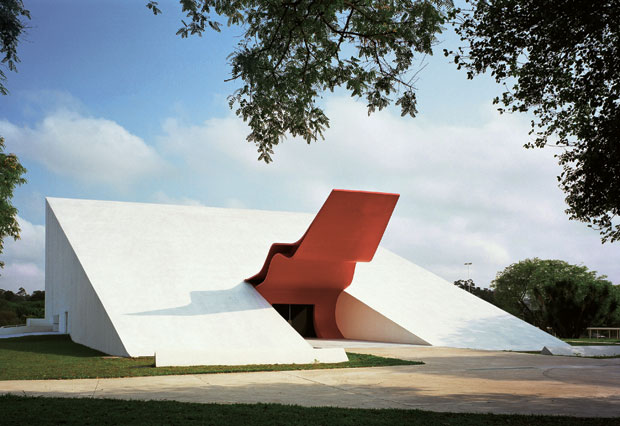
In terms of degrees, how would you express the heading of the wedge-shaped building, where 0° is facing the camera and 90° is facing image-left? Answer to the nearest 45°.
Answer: approximately 315°

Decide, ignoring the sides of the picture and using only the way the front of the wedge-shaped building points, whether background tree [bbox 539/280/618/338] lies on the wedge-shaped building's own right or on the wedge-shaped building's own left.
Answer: on the wedge-shaped building's own left

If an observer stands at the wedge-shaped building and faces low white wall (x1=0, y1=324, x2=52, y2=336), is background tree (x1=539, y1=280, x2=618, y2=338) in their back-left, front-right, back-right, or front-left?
back-right

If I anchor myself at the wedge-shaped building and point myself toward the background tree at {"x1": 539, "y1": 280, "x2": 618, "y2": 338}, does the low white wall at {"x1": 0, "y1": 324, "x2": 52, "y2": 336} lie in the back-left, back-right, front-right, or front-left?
back-left

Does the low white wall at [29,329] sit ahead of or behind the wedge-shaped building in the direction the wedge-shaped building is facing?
behind
